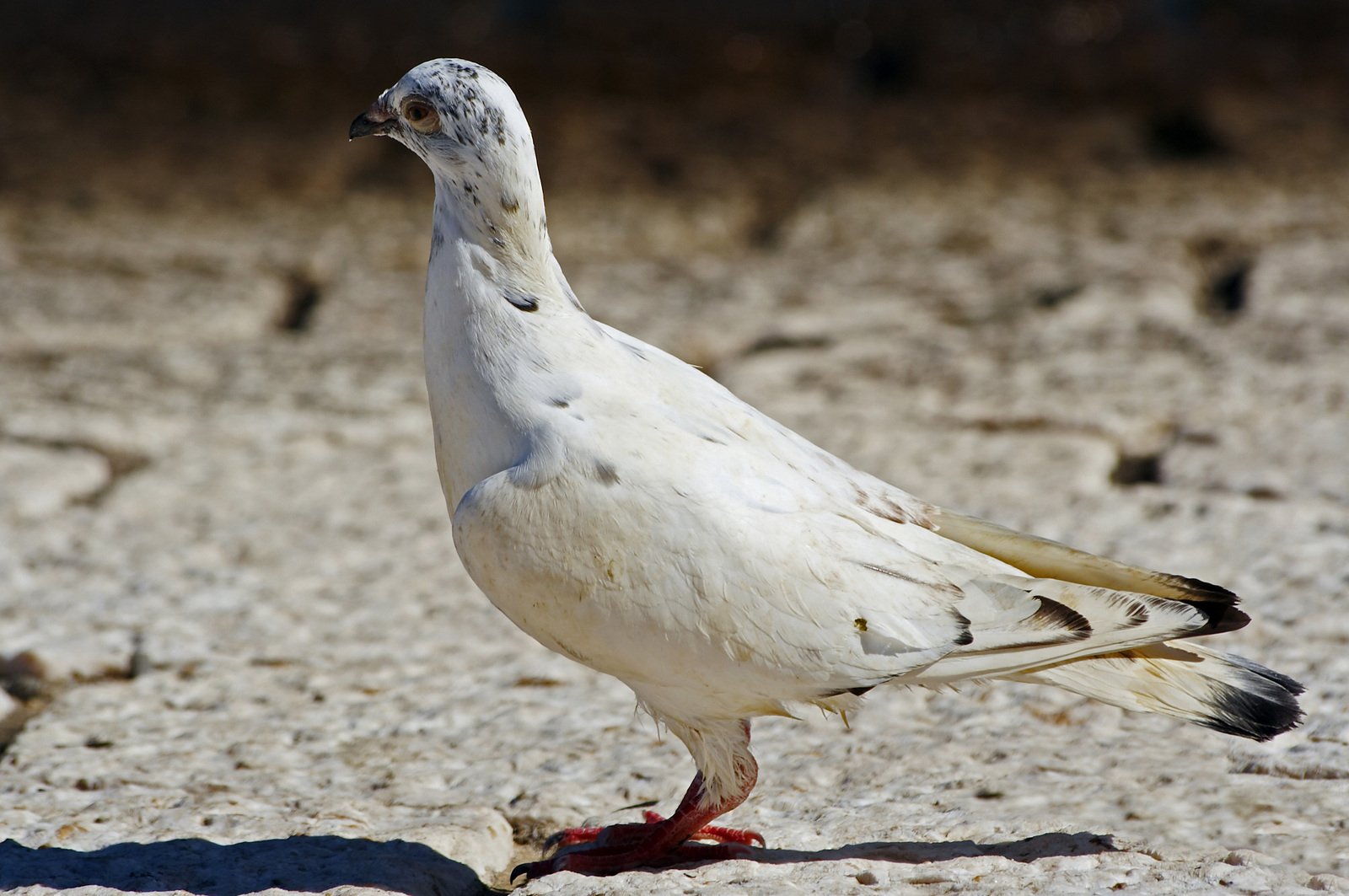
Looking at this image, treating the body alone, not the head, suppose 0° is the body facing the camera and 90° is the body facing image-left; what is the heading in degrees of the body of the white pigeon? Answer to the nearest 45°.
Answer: approximately 90°
